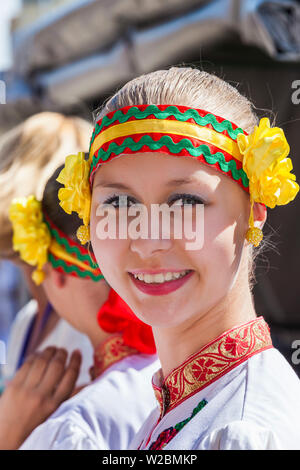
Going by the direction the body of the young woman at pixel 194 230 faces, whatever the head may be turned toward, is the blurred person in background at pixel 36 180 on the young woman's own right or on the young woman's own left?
on the young woman's own right

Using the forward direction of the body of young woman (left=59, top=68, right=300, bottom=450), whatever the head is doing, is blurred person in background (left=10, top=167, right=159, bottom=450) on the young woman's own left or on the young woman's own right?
on the young woman's own right

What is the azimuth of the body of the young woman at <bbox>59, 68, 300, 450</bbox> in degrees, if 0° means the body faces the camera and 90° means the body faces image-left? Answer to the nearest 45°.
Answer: approximately 45°
